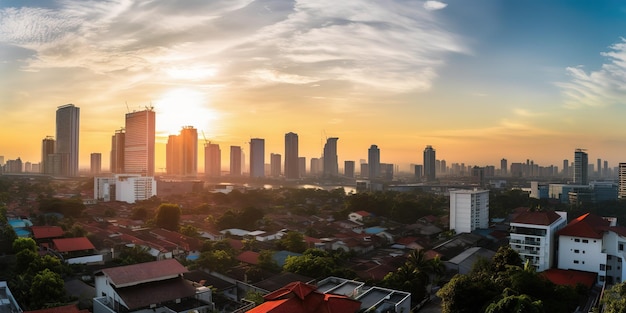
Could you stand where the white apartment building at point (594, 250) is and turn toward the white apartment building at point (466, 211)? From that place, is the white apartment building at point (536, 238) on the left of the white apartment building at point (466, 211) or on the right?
left

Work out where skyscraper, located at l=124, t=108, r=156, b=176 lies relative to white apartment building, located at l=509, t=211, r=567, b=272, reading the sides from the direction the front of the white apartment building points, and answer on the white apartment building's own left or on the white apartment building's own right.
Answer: on the white apartment building's own right

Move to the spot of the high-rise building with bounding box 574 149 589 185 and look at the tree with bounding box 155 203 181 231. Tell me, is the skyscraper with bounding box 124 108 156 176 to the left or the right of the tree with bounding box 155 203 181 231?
right

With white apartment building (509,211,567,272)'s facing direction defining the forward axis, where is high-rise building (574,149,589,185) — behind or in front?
behind

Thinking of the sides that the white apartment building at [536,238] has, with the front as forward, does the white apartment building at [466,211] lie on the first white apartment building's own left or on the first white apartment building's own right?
on the first white apartment building's own right

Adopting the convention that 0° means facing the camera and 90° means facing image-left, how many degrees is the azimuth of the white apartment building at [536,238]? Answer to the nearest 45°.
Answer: approximately 45°
